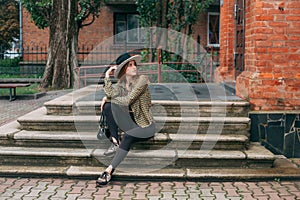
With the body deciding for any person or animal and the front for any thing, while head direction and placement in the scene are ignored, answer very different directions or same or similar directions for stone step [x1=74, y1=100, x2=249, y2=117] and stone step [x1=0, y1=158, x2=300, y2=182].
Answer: same or similar directions

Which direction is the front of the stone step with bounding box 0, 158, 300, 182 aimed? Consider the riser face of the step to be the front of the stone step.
toward the camera

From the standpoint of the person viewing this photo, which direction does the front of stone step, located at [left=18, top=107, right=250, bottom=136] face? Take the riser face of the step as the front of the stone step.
facing the viewer

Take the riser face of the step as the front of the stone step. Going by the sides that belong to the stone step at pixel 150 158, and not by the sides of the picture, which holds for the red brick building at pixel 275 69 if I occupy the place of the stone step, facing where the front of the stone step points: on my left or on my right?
on my left

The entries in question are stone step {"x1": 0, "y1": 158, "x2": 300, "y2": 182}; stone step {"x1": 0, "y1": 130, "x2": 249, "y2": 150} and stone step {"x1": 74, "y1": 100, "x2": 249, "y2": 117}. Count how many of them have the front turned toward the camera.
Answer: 3

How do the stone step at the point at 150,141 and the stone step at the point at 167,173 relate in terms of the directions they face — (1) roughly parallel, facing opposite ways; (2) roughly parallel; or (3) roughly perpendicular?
roughly parallel

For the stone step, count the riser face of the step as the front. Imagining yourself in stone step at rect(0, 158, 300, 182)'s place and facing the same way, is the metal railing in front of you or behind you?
behind

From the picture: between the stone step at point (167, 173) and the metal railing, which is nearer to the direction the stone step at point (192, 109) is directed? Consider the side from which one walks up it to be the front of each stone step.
the stone step

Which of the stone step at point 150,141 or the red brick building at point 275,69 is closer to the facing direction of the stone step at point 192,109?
the stone step

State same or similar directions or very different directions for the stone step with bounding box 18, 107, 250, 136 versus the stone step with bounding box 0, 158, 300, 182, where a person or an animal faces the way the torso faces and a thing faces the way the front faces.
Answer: same or similar directions

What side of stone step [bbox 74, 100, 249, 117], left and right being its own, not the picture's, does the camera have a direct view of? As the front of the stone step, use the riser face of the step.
front

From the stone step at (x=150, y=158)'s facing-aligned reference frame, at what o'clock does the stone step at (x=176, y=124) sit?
the stone step at (x=176, y=124) is roughly at 7 o'clock from the stone step at (x=150, y=158).
